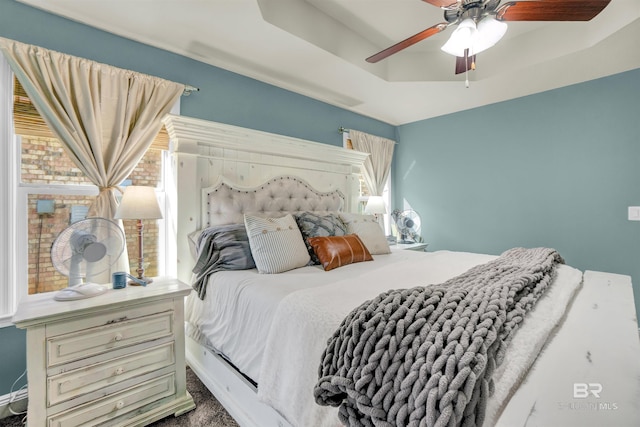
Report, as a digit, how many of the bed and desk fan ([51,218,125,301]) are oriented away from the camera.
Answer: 0

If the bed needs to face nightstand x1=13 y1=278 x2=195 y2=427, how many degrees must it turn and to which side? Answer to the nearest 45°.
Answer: approximately 135° to its right

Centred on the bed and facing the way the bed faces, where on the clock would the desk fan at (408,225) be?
The desk fan is roughly at 8 o'clock from the bed.

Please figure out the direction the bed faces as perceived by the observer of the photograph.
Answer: facing the viewer and to the right of the viewer

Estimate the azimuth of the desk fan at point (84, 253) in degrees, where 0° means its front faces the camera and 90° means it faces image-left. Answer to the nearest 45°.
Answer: approximately 315°

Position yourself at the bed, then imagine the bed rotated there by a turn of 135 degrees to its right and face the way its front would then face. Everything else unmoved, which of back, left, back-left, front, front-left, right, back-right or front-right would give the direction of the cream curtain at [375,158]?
right

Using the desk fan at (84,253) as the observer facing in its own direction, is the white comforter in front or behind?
in front

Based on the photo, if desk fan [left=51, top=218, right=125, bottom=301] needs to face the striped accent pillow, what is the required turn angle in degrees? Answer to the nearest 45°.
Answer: approximately 45° to its left

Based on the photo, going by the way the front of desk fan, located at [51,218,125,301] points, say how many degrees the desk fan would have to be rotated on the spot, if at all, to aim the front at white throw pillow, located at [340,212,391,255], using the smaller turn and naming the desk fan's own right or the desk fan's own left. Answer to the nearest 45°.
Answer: approximately 45° to the desk fan's own left

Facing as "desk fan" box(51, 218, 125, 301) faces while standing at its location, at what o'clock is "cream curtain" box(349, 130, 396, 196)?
The cream curtain is roughly at 10 o'clock from the desk fan.

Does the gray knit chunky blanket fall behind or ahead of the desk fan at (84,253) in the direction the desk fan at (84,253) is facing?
ahead
